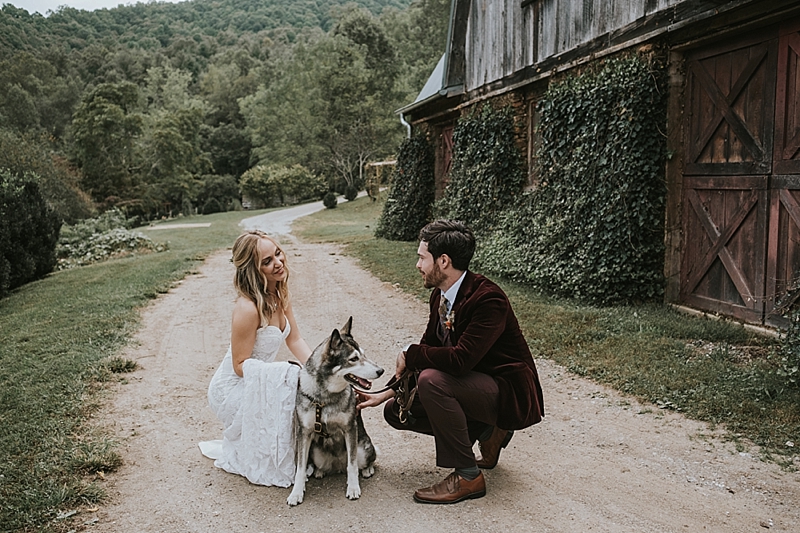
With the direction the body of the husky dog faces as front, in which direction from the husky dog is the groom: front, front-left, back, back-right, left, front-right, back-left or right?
left

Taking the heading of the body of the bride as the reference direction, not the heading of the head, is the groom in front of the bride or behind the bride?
in front

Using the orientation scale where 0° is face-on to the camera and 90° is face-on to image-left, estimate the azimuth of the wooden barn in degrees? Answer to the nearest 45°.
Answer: approximately 45°

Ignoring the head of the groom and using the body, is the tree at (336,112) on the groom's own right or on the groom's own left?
on the groom's own right

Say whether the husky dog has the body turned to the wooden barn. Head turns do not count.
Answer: no

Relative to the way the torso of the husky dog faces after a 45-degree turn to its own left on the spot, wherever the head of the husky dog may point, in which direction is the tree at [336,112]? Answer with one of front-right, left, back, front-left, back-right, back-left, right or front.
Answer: back-left

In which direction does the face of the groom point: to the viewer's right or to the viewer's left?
to the viewer's left

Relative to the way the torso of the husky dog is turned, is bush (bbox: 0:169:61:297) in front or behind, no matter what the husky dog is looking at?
behind

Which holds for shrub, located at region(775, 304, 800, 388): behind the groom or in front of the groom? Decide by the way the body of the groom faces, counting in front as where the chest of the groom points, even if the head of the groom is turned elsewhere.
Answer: behind

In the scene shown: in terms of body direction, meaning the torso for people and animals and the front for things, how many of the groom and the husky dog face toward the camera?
1

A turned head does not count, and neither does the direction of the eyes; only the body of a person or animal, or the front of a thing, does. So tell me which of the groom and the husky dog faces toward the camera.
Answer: the husky dog

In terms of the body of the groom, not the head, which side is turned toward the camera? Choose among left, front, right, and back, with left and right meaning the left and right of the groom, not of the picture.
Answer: left

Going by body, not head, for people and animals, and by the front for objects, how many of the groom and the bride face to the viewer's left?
1

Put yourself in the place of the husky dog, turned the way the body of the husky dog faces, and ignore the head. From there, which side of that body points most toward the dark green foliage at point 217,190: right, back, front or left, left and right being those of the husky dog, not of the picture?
back

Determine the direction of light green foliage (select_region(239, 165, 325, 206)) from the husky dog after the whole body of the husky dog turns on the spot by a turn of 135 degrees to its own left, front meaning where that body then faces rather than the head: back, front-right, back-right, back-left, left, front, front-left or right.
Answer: front-left

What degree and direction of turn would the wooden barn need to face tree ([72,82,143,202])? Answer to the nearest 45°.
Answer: approximately 90° to its right

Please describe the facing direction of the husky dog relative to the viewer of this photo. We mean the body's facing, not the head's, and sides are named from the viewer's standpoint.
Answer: facing the viewer

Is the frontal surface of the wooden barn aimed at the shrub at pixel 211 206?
no
